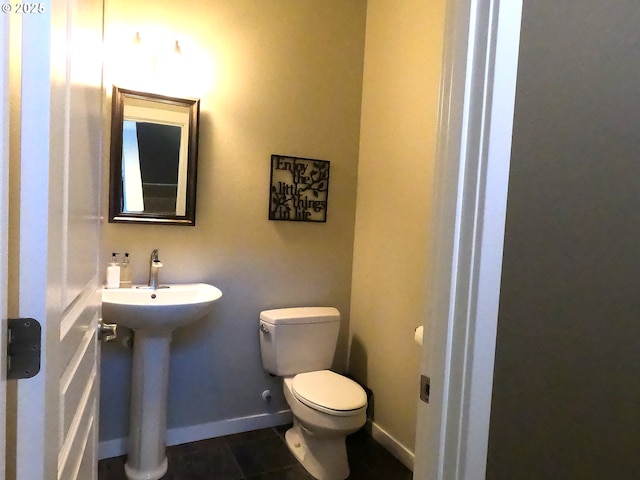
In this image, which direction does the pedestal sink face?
toward the camera

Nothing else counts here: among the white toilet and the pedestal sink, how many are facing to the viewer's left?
0

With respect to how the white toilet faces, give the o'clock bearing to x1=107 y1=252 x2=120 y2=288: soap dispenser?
The soap dispenser is roughly at 4 o'clock from the white toilet.

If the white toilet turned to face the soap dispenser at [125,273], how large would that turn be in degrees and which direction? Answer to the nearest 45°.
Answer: approximately 135° to its right

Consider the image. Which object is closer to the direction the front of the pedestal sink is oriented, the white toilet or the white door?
the white door

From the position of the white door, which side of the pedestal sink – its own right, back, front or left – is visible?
front

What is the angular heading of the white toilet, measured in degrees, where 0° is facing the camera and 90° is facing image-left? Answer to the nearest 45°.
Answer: approximately 315°

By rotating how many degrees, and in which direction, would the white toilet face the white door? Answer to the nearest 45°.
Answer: approximately 45° to its right

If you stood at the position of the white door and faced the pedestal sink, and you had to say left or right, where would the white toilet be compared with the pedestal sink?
right
